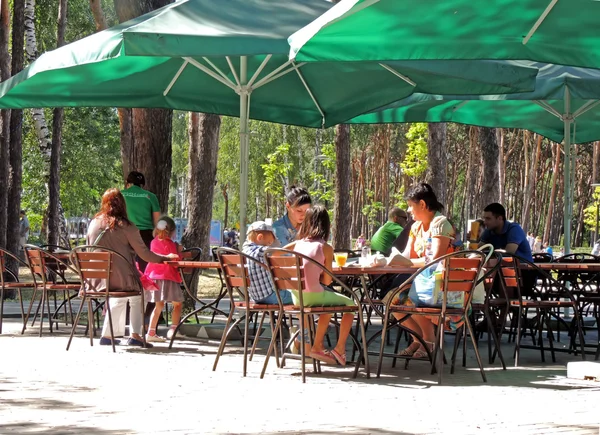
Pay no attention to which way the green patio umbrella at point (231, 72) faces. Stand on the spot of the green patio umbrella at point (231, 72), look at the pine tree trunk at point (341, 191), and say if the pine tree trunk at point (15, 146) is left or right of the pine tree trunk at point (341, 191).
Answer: left

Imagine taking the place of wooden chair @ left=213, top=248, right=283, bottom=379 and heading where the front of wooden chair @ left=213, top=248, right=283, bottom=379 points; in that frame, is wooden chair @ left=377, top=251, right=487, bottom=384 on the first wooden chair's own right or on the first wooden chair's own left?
on the first wooden chair's own right

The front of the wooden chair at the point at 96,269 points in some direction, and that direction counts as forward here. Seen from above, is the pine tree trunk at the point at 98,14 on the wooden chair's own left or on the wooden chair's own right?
on the wooden chair's own left

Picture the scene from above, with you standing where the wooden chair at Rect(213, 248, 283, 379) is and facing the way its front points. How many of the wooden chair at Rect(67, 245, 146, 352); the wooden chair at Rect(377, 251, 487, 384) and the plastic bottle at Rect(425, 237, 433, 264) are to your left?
1

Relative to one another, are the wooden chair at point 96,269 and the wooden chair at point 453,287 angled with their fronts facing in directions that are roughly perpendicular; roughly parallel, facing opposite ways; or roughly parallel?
roughly perpendicular

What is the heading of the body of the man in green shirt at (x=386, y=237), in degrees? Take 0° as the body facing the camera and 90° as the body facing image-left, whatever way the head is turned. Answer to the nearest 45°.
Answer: approximately 270°

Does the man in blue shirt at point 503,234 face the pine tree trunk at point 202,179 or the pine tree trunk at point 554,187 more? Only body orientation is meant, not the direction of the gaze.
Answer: the pine tree trunk at point 202,179

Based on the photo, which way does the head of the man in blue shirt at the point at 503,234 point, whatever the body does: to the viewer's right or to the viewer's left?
to the viewer's left

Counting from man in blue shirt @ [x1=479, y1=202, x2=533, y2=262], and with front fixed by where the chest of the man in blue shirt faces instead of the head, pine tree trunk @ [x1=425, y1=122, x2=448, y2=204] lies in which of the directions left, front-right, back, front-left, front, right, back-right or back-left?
back-right

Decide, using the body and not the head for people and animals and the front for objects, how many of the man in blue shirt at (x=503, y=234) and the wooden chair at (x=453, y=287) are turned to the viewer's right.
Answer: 0

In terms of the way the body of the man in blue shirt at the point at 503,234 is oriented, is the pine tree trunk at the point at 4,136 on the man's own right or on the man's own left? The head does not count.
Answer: on the man's own right

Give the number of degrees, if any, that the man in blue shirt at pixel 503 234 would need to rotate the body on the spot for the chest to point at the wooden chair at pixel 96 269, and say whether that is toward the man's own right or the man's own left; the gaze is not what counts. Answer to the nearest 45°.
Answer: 0° — they already face it
